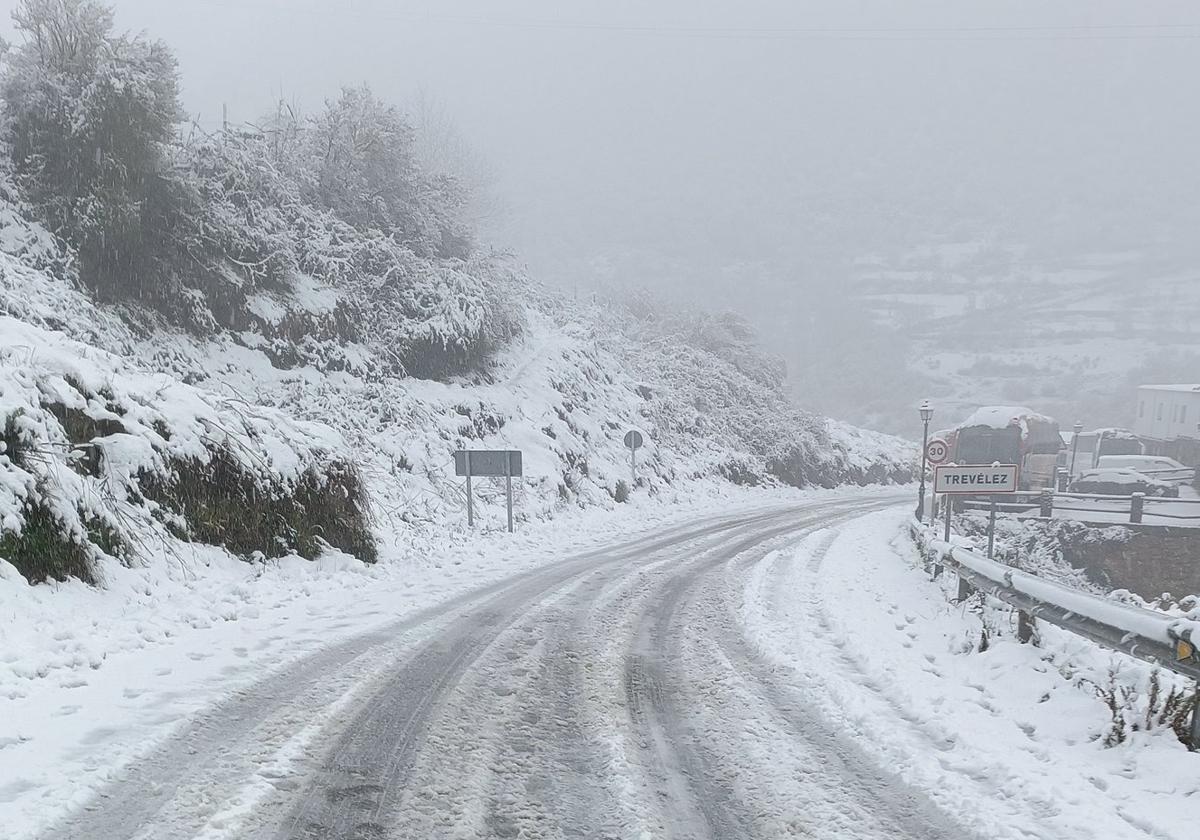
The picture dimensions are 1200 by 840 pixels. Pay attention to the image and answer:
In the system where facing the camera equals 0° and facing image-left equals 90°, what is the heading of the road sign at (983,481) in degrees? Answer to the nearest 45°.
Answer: approximately 0°

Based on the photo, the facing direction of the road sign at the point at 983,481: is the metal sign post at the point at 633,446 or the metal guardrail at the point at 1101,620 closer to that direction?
the metal guardrail

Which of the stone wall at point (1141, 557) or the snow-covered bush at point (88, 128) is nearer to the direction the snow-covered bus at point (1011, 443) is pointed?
the stone wall

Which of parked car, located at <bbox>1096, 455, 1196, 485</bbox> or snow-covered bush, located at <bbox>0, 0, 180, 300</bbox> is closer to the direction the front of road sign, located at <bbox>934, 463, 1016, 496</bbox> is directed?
the snow-covered bush

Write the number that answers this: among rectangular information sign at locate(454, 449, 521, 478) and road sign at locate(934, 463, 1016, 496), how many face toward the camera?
1

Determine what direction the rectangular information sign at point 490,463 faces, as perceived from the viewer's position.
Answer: facing away from the viewer

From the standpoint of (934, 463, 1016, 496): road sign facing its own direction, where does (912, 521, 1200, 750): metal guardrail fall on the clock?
The metal guardrail is roughly at 12 o'clock from the road sign.

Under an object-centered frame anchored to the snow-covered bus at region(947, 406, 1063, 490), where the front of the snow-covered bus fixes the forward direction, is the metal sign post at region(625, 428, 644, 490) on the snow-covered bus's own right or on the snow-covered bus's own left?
on the snow-covered bus's own right

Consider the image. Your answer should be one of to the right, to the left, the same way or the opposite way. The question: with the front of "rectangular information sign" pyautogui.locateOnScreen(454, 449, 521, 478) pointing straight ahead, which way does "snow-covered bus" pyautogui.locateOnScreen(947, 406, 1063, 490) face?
the opposite way
